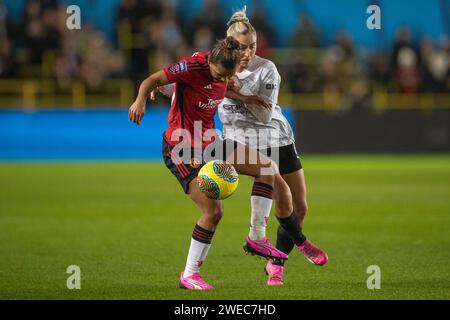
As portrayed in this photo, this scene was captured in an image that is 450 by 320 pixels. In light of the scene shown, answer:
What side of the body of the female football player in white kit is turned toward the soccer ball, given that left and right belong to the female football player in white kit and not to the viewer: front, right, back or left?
front

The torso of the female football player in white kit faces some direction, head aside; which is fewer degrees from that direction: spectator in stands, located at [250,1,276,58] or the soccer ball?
the soccer ball

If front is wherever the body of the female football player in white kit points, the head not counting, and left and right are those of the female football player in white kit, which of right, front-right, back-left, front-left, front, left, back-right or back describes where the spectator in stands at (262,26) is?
back-right

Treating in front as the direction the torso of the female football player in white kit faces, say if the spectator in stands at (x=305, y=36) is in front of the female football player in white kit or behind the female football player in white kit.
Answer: behind

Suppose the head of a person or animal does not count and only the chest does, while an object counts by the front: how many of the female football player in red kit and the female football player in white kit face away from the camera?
0

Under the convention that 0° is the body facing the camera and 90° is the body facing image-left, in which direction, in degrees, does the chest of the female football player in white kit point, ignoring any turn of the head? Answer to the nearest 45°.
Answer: approximately 45°
